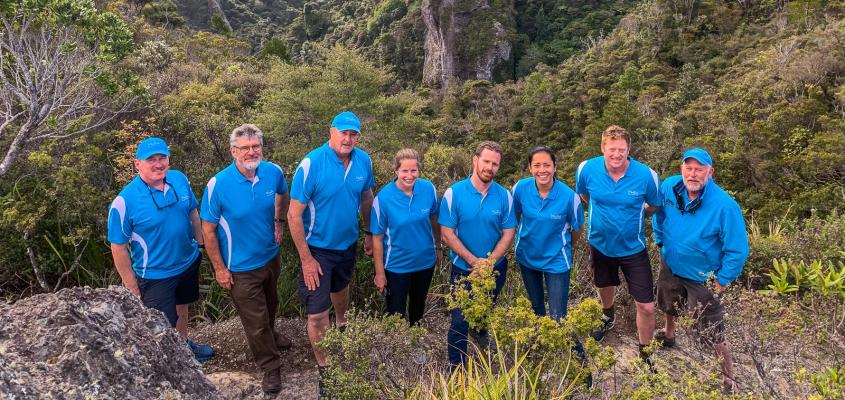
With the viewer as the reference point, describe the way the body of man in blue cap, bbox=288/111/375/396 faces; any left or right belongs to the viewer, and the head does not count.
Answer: facing the viewer and to the right of the viewer

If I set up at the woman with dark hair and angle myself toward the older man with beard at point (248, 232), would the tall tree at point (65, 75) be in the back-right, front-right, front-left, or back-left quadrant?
front-right

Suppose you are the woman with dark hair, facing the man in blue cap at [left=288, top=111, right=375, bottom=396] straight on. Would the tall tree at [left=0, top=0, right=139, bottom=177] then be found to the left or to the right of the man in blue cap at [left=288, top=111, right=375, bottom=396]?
right

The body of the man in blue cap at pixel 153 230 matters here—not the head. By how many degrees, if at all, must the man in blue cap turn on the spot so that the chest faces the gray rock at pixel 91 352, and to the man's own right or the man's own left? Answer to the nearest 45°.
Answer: approximately 45° to the man's own right

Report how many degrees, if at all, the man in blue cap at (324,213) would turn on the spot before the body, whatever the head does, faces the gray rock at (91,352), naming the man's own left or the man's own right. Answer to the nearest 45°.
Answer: approximately 90° to the man's own right

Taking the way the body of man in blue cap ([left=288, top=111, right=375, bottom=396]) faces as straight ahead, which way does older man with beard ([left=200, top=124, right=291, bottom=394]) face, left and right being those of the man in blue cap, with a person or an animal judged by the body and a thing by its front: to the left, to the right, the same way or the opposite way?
the same way

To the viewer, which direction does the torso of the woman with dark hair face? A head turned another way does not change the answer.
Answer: toward the camera

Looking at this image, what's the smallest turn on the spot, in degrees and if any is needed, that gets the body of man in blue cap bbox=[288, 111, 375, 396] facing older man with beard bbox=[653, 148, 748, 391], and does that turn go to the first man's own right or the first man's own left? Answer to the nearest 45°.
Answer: approximately 45° to the first man's own left

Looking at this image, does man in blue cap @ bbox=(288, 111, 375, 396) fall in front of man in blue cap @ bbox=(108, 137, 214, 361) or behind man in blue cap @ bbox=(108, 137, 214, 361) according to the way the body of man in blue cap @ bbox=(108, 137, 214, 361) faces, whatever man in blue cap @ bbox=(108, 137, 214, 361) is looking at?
in front

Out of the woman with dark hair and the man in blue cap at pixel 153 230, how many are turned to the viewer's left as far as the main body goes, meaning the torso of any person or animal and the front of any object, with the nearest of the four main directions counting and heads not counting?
0

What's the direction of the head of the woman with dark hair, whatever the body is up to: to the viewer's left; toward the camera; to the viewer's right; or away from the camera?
toward the camera
